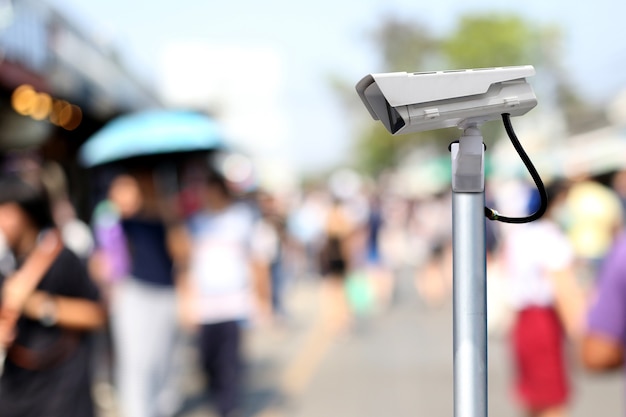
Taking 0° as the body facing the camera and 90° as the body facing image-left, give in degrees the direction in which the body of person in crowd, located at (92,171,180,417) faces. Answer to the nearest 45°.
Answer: approximately 45°

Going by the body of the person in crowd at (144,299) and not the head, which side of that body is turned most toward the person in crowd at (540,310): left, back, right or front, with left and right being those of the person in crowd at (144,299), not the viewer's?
left

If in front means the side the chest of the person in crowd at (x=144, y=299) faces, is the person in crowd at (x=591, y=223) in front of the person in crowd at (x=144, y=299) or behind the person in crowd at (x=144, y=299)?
behind

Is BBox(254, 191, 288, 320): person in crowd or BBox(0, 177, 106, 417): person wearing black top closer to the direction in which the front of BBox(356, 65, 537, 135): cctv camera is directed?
the person wearing black top

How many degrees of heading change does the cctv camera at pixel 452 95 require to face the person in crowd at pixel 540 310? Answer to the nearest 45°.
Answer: approximately 135° to its right
